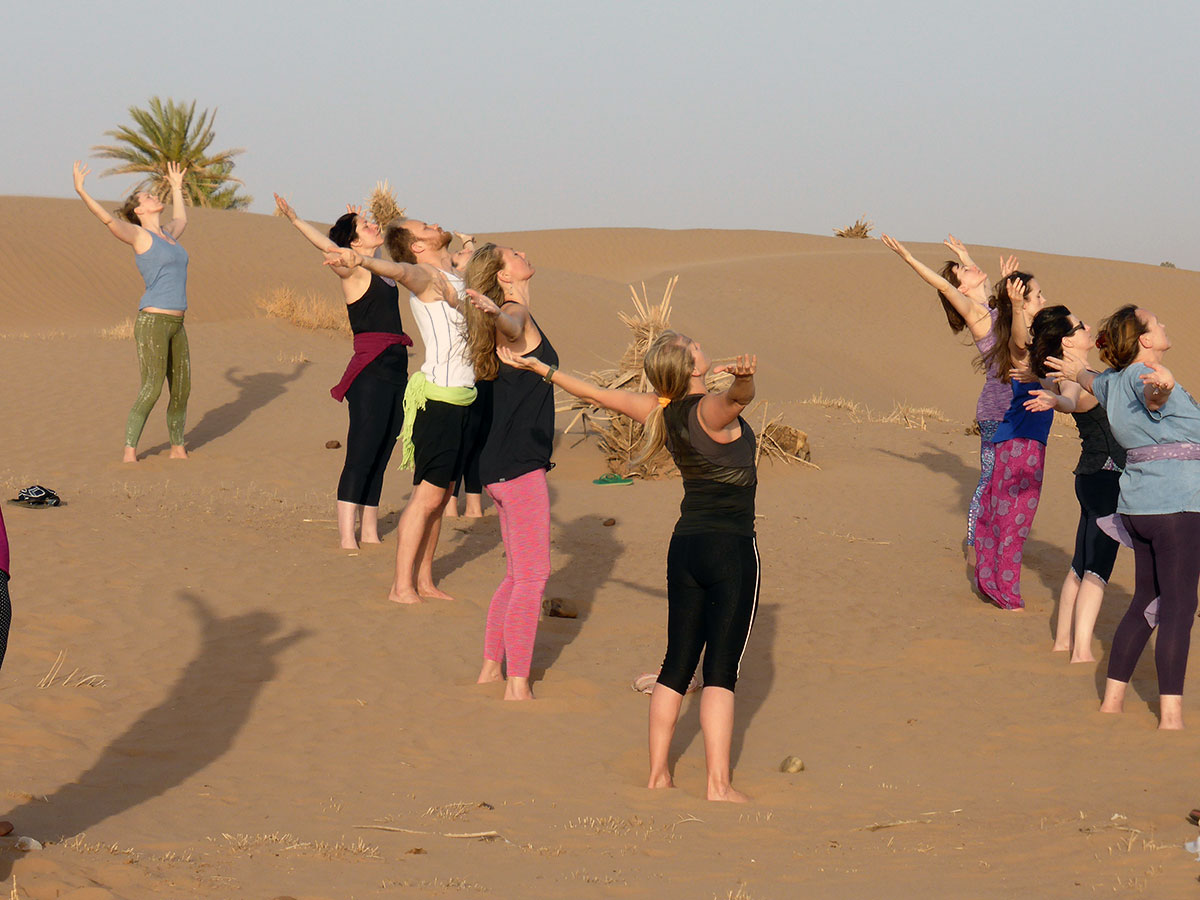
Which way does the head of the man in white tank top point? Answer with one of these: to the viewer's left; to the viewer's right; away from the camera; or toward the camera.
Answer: to the viewer's right

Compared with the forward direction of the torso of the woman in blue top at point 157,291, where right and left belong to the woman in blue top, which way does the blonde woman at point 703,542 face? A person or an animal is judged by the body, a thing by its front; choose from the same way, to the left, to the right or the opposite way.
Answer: to the left

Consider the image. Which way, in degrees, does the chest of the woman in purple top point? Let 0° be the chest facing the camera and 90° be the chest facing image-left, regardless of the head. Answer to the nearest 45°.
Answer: approximately 270°

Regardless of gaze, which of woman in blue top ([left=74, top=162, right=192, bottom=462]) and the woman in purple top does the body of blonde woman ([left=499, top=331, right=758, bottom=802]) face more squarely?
the woman in purple top

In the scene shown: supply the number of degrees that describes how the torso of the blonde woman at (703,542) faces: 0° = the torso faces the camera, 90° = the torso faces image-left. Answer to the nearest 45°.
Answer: approximately 225°

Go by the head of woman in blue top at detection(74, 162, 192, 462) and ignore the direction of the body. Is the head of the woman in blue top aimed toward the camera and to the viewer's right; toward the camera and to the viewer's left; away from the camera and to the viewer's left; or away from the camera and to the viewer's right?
toward the camera and to the viewer's right

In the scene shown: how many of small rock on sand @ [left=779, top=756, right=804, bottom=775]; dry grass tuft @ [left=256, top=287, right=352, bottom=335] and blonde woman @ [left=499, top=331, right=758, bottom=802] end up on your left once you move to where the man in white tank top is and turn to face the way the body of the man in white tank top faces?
1

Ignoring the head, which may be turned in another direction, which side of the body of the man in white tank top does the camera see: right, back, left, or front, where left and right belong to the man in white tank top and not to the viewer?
right

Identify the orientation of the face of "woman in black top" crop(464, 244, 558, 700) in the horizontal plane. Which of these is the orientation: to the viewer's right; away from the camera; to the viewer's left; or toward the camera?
to the viewer's right

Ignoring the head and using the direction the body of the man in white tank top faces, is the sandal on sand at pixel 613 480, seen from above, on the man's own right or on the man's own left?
on the man's own left

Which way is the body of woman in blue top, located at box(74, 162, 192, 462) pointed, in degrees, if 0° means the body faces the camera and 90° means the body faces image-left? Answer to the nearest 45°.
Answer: approximately 315°
